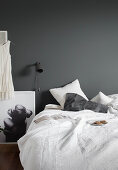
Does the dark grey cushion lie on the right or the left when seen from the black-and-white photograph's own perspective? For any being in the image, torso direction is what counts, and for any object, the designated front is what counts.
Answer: on its left

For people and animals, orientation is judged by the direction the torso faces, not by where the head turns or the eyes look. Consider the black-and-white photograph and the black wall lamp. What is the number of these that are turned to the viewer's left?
0

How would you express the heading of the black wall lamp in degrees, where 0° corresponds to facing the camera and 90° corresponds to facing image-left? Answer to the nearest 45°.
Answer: approximately 315°

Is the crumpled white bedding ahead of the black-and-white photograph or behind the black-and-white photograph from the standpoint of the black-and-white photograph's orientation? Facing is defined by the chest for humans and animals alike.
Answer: ahead

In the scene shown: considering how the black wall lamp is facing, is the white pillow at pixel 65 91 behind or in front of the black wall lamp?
in front

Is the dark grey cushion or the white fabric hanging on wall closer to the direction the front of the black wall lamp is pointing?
the dark grey cushion

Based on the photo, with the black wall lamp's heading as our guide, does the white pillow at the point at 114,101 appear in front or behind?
in front

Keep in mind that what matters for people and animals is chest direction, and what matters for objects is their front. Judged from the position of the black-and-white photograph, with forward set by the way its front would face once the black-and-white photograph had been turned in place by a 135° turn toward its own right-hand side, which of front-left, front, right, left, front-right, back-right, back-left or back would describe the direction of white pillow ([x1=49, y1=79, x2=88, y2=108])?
back-right

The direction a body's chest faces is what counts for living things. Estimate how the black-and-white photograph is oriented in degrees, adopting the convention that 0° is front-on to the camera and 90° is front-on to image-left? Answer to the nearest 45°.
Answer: approximately 0°

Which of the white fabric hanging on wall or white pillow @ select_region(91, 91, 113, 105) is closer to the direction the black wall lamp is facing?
the white pillow
